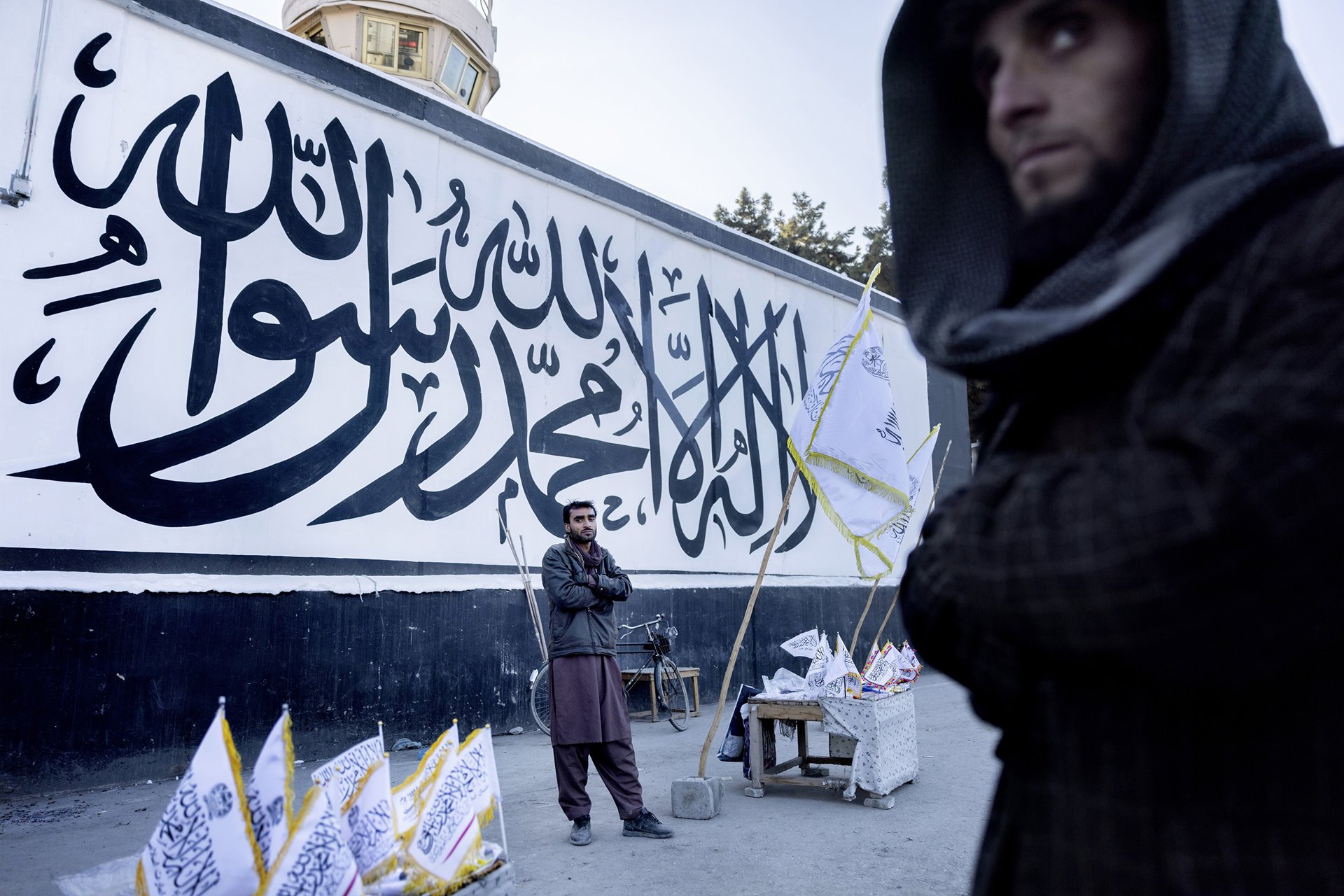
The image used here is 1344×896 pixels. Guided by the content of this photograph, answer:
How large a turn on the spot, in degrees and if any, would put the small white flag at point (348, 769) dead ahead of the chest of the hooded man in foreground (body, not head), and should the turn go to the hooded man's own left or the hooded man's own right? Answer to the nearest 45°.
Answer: approximately 90° to the hooded man's own right

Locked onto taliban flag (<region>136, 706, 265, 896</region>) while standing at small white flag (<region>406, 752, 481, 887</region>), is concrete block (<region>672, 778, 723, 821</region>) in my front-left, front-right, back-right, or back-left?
back-right

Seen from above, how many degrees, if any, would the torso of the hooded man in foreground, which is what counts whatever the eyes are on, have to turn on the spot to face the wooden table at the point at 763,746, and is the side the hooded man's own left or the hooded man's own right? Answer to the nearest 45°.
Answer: approximately 90° to the hooded man's own right

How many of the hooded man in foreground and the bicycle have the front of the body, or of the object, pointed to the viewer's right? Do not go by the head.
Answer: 1

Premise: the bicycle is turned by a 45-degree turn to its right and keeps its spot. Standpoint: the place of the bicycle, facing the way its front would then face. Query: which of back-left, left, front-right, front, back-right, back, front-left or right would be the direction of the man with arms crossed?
front-right

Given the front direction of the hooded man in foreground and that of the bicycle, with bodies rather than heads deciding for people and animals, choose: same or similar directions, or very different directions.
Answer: very different directions

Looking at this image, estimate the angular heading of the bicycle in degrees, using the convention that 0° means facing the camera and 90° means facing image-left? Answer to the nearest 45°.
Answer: approximately 270°

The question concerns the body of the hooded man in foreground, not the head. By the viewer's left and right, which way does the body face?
facing the viewer and to the left of the viewer

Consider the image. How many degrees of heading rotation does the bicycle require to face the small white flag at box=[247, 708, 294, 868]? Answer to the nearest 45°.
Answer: approximately 90° to its right

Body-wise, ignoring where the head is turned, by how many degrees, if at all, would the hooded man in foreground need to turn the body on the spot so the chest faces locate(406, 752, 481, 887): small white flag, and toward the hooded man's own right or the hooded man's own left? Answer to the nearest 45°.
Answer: approximately 90° to the hooded man's own right
